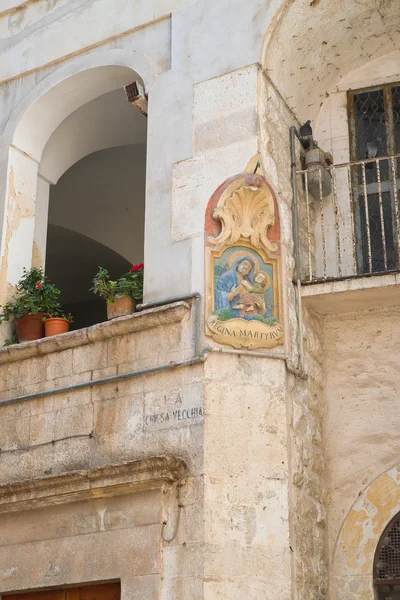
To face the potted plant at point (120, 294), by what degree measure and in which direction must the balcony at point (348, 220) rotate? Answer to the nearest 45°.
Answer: approximately 90° to its right

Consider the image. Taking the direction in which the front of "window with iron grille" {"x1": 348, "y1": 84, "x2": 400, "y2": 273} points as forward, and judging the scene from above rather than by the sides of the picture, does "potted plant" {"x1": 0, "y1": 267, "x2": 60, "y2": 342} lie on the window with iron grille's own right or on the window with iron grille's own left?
on the window with iron grille's own right

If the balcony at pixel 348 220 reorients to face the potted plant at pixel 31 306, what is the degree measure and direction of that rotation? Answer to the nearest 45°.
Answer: approximately 90° to its right

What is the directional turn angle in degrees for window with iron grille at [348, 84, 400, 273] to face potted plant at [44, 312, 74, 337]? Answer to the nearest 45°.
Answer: approximately 90° to its right

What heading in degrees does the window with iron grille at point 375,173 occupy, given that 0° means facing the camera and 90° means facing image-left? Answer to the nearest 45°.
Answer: approximately 0°

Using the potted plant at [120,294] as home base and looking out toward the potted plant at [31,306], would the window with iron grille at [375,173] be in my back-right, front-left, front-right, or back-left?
back-right
